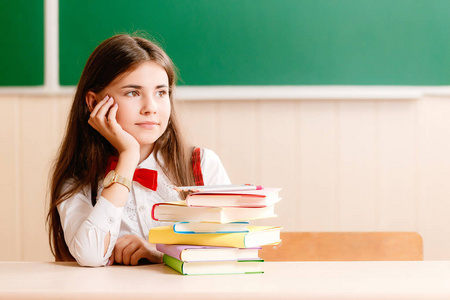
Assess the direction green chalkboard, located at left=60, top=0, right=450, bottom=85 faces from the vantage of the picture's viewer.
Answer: facing the viewer

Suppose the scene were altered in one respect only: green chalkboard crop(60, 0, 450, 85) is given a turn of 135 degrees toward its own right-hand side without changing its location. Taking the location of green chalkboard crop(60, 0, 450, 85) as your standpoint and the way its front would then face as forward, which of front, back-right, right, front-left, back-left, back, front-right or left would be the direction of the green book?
back-left

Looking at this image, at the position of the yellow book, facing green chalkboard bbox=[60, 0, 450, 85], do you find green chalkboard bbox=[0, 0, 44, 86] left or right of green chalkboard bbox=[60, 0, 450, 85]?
left

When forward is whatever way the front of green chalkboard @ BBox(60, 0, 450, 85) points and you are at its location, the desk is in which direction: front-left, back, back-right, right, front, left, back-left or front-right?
front

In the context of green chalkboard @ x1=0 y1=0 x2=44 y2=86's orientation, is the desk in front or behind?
in front

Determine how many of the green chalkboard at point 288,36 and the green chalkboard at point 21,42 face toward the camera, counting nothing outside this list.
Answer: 2

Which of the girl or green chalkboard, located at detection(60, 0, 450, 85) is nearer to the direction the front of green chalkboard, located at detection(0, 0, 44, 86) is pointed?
the girl

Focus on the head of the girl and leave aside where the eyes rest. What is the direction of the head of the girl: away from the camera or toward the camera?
toward the camera

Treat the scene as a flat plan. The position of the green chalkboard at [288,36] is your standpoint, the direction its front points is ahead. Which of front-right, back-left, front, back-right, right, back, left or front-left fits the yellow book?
front

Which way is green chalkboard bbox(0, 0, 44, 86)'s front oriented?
toward the camera

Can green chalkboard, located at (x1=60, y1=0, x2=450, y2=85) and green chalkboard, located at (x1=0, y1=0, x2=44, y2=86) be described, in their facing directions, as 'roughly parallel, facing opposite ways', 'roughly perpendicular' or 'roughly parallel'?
roughly parallel

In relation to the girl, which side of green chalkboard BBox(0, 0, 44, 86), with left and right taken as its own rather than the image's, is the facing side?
front

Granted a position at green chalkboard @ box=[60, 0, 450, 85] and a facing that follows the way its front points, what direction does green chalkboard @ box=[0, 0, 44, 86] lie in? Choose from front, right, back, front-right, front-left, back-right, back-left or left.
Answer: right

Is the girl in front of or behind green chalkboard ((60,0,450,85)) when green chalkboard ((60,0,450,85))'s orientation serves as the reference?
in front
